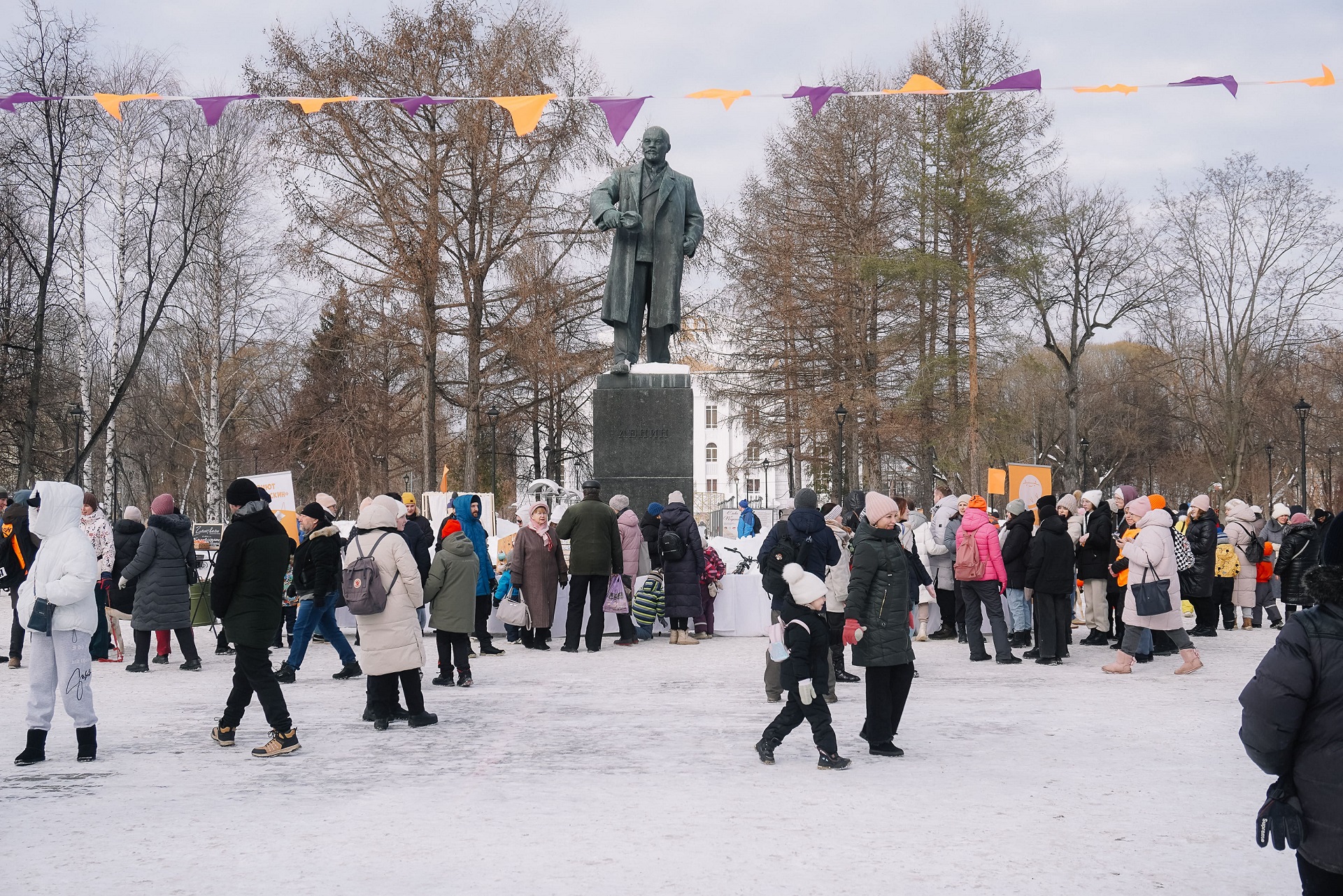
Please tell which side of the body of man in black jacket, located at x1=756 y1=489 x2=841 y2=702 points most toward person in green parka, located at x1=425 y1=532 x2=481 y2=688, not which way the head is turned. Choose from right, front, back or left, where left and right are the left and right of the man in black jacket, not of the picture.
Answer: left

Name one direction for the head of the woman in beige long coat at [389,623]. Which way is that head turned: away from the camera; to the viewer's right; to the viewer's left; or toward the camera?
away from the camera

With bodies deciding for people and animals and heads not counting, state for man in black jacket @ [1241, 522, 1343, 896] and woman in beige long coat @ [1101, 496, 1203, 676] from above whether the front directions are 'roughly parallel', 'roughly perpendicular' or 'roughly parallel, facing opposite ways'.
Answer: roughly perpendicular

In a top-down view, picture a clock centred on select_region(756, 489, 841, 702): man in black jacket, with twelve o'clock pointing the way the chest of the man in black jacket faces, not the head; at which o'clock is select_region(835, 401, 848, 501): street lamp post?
The street lamp post is roughly at 12 o'clock from the man in black jacket.

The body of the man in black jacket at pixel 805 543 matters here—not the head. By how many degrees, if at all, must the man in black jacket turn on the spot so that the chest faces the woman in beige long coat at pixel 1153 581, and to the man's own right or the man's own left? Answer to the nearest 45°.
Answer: approximately 45° to the man's own right

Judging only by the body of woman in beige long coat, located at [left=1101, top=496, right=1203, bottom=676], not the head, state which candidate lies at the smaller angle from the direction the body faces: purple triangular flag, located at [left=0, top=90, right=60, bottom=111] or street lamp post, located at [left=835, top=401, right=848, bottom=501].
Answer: the purple triangular flag

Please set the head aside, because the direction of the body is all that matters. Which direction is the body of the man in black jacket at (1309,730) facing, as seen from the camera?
away from the camera

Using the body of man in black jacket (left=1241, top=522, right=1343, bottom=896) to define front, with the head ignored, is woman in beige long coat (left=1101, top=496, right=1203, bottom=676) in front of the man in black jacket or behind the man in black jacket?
in front

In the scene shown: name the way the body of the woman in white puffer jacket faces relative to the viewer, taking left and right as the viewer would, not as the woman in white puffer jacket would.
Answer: facing the viewer and to the left of the viewer
